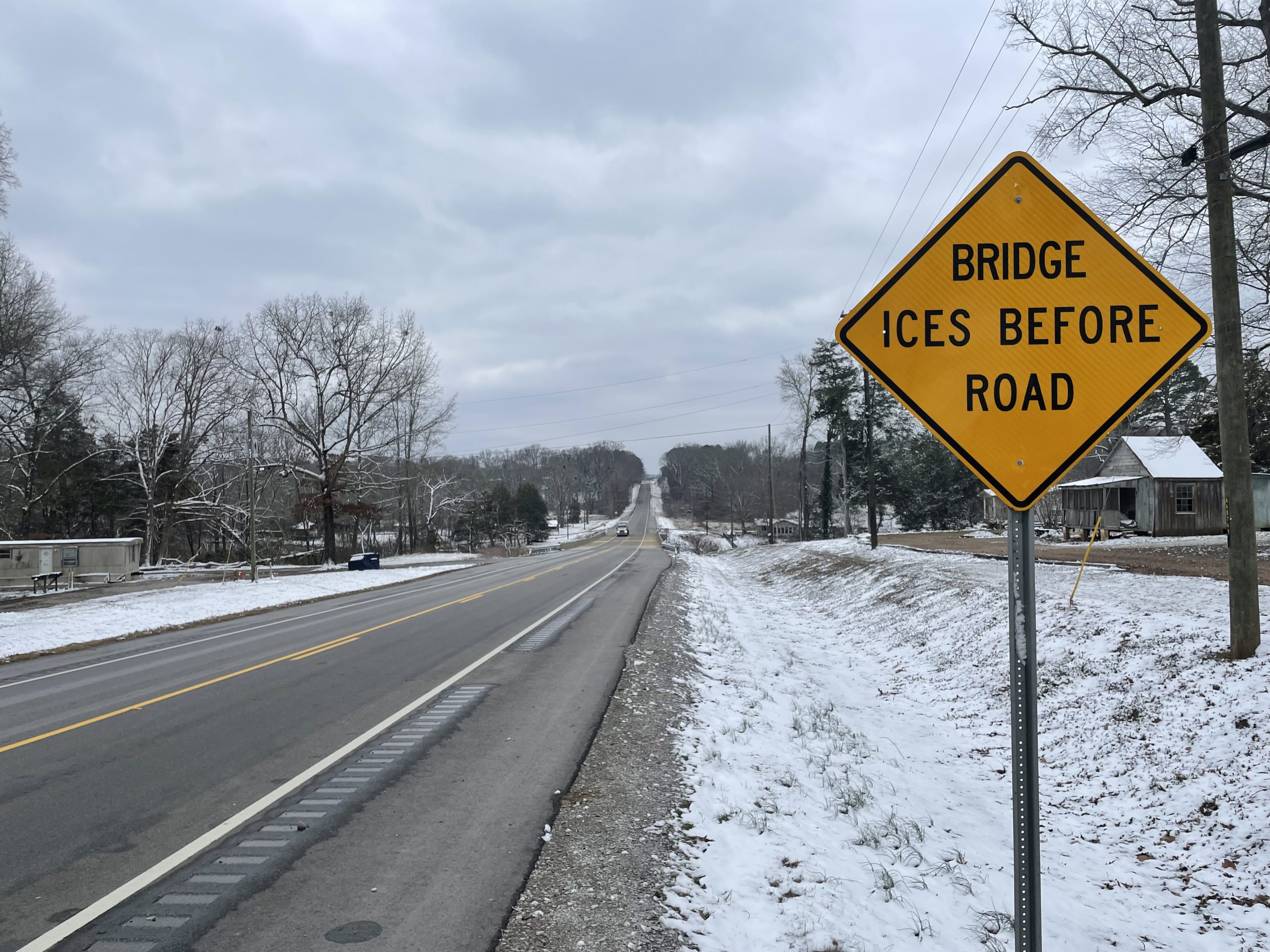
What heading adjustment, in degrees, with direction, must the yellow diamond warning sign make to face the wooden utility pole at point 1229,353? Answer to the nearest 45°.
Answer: approximately 180°

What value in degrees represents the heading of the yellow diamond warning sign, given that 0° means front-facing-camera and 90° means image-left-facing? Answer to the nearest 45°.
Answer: approximately 0°

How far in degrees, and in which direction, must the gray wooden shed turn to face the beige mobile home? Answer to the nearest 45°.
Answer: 0° — it already faces it

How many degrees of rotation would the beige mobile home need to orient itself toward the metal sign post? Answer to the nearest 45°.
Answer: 0° — it already faces it

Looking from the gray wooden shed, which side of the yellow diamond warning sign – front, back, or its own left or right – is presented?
back

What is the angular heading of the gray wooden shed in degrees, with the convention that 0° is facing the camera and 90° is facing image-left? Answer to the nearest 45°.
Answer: approximately 45°
